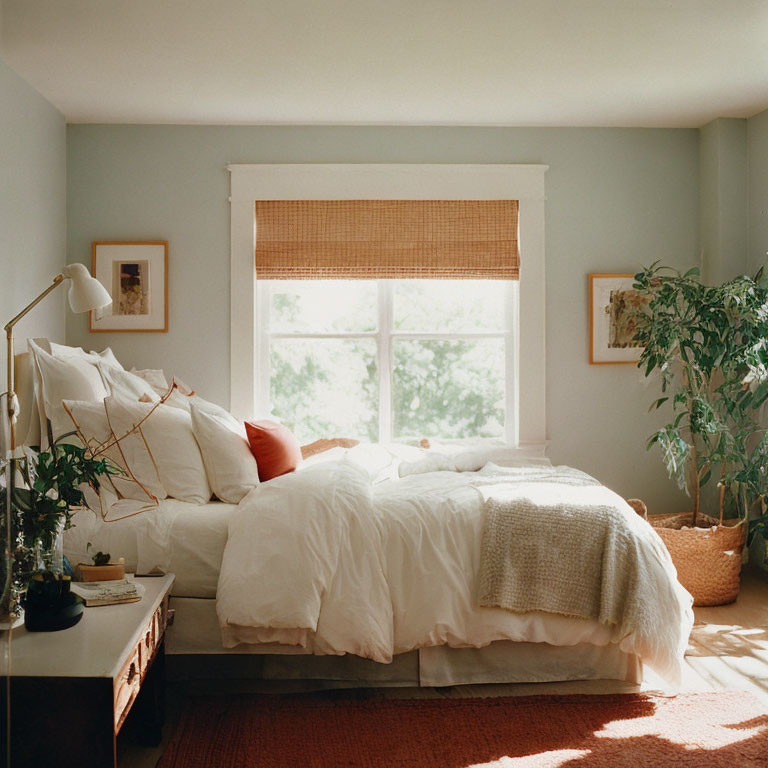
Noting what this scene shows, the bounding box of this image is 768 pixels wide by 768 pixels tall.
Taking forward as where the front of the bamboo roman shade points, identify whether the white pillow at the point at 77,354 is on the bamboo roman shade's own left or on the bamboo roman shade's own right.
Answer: on the bamboo roman shade's own right

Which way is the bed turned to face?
to the viewer's right

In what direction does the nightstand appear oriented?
to the viewer's right

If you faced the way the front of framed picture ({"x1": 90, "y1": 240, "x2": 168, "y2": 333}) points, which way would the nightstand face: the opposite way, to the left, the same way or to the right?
to the left

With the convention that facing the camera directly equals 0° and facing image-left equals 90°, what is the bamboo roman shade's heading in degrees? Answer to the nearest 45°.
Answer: approximately 0°

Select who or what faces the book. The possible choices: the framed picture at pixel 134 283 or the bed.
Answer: the framed picture

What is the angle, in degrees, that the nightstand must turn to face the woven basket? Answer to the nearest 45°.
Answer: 0° — it already faces it

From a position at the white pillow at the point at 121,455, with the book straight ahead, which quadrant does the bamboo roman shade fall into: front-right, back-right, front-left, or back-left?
back-left

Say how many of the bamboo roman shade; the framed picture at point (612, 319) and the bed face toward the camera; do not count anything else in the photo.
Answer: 2

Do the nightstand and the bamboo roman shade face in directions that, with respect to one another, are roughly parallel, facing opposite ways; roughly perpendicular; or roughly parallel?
roughly perpendicular

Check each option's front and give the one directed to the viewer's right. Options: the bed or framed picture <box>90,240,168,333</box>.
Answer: the bed

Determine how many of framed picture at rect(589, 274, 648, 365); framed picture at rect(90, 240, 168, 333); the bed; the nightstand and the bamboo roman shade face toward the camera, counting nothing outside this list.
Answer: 3

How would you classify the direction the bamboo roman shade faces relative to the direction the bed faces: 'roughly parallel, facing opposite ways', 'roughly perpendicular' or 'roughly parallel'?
roughly perpendicular

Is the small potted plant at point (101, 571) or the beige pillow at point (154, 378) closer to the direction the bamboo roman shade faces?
the small potted plant
